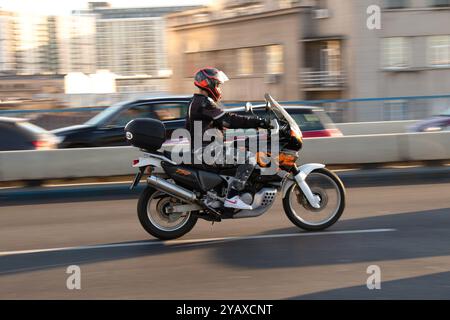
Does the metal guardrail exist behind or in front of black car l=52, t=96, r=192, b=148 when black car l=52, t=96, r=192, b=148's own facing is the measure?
behind

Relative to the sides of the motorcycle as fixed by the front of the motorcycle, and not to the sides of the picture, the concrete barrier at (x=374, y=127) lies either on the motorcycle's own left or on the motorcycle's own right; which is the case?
on the motorcycle's own left

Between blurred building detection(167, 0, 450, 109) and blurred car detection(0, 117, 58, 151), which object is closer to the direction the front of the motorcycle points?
the blurred building

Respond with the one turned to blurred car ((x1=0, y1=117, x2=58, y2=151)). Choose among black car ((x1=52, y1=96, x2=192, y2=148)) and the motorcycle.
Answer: the black car

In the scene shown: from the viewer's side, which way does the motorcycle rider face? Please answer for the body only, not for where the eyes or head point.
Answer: to the viewer's right

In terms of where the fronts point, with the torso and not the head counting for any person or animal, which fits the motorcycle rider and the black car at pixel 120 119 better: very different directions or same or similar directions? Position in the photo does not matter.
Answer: very different directions

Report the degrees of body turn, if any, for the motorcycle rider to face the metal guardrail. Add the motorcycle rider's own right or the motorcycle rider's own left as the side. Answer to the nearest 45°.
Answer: approximately 90° to the motorcycle rider's own left

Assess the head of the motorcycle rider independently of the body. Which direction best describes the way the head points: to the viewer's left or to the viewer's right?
to the viewer's right

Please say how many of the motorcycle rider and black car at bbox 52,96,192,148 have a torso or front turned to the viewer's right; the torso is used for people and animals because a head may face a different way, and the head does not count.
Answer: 1

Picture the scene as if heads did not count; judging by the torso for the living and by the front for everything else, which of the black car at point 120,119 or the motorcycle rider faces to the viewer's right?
the motorcycle rider

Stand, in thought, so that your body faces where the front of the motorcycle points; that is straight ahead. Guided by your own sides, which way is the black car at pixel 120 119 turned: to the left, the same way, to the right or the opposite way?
the opposite way

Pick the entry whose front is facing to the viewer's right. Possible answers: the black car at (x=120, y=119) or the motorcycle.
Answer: the motorcycle

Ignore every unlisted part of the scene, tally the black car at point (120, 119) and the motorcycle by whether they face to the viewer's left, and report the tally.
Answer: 1

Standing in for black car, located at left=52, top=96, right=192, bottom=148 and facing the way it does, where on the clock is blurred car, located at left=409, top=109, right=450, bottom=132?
The blurred car is roughly at 5 o'clock from the black car.

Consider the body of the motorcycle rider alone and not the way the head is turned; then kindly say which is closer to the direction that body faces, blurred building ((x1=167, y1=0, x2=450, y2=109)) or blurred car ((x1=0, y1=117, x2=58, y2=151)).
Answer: the blurred building
